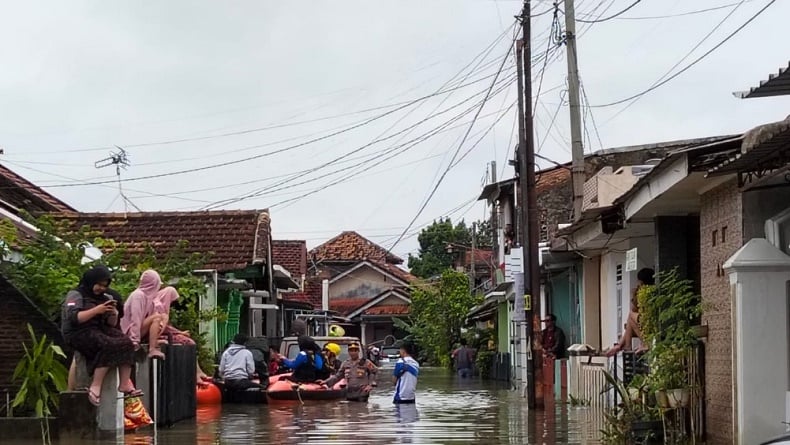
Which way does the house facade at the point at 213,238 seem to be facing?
to the viewer's right

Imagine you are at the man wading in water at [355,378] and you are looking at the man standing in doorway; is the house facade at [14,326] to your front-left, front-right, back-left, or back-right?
back-right

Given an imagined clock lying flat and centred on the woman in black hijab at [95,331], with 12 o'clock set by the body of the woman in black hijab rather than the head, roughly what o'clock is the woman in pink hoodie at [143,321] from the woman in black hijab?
The woman in pink hoodie is roughly at 8 o'clock from the woman in black hijab.

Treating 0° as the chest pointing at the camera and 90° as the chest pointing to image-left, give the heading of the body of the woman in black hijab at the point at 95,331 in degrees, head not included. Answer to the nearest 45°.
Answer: approximately 315°

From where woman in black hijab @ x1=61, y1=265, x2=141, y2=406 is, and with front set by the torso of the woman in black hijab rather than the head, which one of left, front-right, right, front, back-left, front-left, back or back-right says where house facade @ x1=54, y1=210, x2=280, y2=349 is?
back-left

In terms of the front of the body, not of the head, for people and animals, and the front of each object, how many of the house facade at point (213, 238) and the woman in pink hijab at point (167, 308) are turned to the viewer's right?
2

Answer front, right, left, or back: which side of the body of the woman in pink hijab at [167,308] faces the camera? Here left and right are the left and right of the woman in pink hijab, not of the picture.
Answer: right

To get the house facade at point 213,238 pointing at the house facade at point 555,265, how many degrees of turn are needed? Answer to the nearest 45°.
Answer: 0° — it already faces it

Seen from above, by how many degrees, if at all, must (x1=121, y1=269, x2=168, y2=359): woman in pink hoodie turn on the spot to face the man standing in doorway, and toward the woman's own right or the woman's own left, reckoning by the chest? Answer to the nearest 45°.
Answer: approximately 45° to the woman's own left

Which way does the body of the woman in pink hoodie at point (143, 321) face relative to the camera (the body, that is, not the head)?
to the viewer's right
